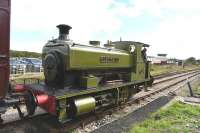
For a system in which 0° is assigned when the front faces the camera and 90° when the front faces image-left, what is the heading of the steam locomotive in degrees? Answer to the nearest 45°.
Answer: approximately 45°
